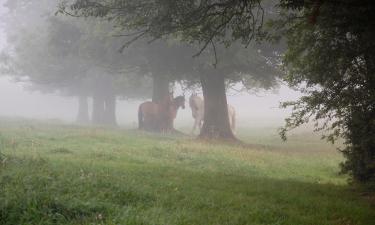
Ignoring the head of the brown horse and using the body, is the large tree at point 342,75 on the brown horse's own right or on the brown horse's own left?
on the brown horse's own right

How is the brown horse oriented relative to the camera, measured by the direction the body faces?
to the viewer's right

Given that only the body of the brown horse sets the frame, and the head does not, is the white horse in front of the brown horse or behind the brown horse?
in front

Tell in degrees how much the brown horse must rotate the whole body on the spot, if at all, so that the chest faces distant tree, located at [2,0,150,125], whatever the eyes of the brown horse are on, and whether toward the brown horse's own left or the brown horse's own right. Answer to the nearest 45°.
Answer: approximately 135° to the brown horse's own left
